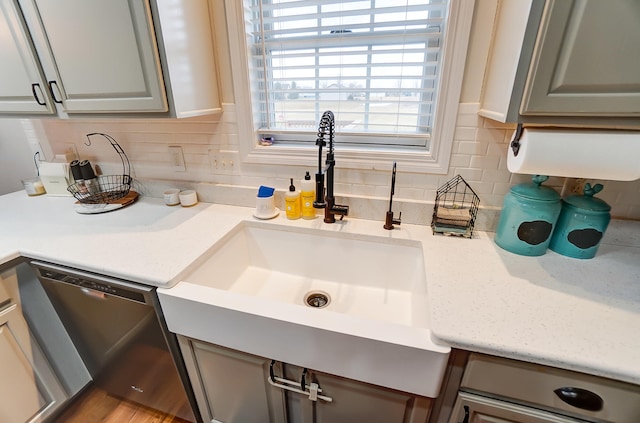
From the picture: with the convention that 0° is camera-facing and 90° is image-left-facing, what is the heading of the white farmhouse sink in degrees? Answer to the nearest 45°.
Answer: approximately 0°

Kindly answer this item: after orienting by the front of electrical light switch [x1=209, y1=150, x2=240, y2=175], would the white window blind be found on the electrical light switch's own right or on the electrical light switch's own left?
on the electrical light switch's own left

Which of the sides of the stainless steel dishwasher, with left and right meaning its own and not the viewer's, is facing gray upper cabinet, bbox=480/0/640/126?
left

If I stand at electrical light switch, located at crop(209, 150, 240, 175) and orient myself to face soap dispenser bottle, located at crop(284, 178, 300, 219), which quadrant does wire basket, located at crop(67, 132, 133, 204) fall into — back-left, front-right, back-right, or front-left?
back-right

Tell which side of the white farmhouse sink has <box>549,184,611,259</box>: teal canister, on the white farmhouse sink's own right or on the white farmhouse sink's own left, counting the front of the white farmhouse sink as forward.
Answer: on the white farmhouse sink's own left

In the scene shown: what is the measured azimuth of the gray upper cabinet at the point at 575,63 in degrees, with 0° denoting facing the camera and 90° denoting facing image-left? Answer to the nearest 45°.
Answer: approximately 0°

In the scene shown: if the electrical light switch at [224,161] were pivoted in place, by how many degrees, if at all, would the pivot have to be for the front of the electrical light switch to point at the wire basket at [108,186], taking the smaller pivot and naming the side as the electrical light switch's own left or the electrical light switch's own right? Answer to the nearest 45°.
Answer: approximately 135° to the electrical light switch's own right

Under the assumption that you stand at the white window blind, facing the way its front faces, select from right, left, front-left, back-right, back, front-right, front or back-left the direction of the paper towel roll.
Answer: front-left

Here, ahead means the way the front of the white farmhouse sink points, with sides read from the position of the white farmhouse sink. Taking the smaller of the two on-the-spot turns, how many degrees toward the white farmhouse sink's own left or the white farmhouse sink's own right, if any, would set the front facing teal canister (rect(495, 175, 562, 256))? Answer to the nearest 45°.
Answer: approximately 90° to the white farmhouse sink's own left
